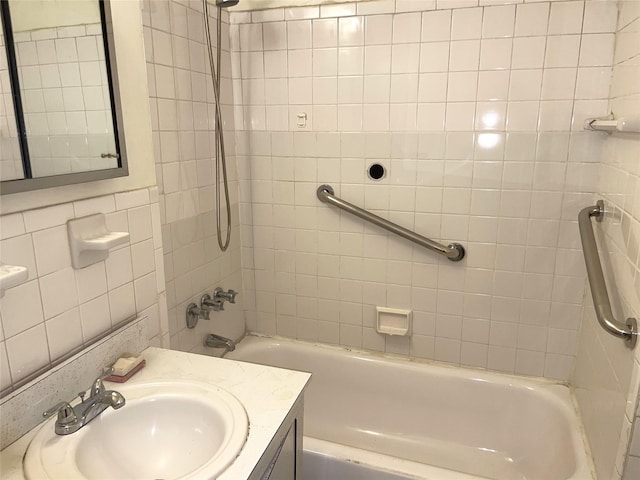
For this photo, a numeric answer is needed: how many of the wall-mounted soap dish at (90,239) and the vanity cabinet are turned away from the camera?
0

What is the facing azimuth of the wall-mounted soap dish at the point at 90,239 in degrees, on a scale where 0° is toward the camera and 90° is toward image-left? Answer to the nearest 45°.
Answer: approximately 315°

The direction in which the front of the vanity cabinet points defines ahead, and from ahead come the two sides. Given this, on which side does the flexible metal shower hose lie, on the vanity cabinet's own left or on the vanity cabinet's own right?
on the vanity cabinet's own left

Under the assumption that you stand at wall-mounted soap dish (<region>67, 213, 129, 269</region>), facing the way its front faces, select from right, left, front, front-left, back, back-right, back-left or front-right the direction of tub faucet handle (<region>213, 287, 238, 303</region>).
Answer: left

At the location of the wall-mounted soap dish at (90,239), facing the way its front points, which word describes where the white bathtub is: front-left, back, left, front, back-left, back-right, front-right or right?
front-left

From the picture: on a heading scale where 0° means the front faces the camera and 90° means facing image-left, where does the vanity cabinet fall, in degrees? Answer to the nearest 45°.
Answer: approximately 270°

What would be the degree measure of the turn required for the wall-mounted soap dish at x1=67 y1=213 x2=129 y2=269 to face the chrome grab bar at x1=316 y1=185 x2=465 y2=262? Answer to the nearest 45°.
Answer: approximately 45° to its left

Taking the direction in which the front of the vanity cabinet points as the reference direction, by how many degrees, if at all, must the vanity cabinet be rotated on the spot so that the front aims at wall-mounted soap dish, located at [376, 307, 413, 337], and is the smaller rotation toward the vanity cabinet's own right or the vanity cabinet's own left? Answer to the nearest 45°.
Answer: approximately 45° to the vanity cabinet's own left

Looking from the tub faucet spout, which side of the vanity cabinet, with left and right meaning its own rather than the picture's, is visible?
left
